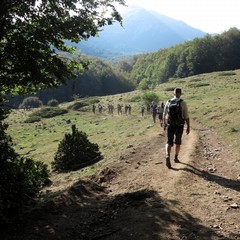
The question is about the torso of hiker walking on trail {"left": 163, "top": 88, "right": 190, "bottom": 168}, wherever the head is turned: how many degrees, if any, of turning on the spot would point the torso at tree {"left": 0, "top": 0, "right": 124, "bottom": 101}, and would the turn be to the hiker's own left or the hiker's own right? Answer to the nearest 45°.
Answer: approximately 90° to the hiker's own left

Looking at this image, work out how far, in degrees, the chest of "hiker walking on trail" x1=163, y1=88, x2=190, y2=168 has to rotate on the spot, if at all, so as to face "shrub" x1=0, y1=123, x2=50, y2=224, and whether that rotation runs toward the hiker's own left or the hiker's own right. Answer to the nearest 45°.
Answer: approximately 135° to the hiker's own left

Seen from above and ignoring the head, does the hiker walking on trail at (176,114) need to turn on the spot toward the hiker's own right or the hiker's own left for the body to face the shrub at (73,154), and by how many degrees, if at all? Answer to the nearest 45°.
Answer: approximately 45° to the hiker's own left

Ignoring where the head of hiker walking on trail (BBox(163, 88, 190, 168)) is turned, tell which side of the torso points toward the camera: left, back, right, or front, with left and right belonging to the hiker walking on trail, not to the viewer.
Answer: back

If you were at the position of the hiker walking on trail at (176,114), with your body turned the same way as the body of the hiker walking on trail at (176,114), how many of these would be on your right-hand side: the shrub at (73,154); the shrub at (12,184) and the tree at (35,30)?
0

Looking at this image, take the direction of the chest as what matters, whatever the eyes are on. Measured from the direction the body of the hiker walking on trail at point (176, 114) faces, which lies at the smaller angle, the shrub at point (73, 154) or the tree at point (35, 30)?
the shrub
